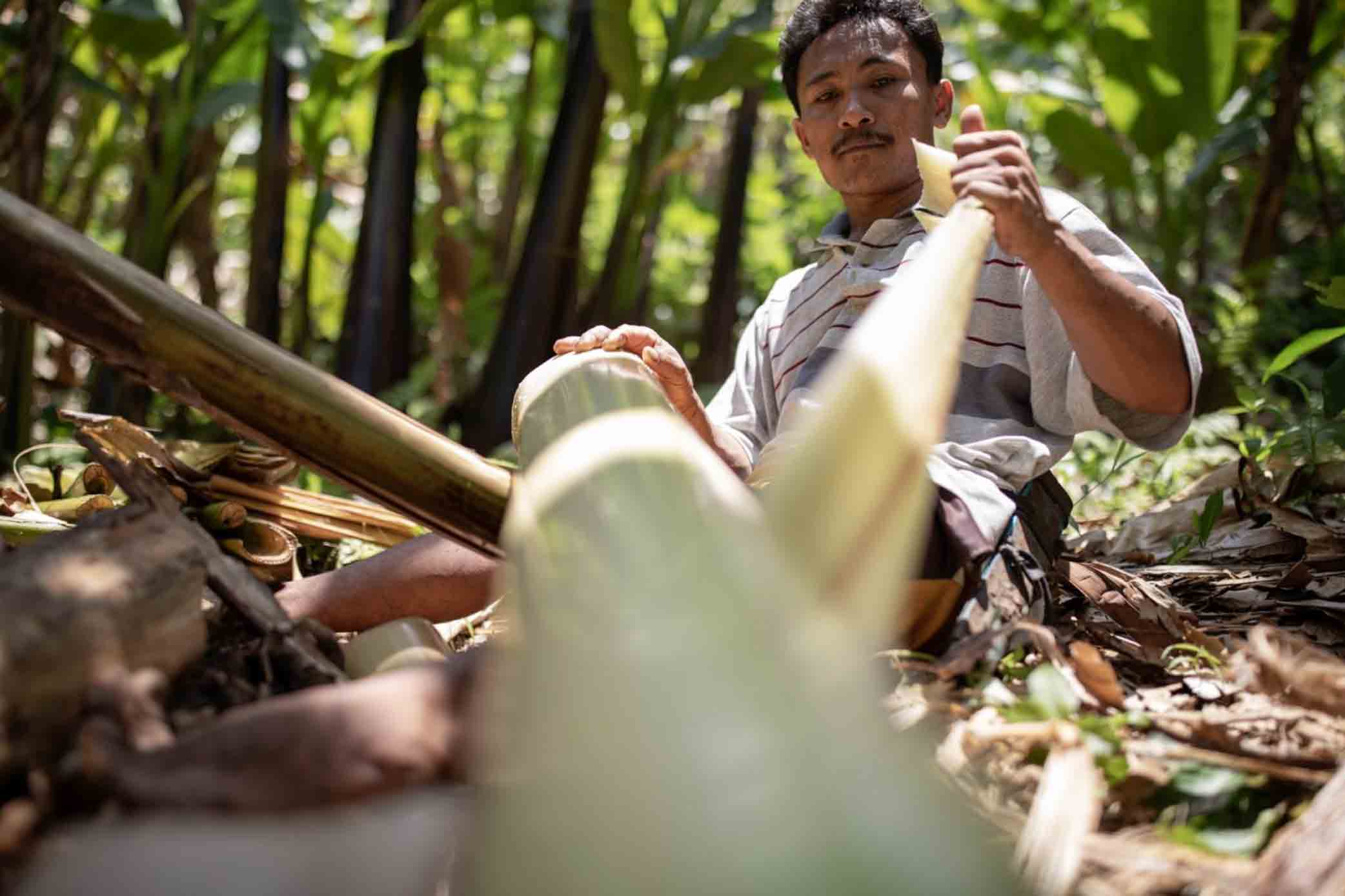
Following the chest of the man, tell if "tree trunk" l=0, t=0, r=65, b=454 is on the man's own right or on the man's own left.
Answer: on the man's own right

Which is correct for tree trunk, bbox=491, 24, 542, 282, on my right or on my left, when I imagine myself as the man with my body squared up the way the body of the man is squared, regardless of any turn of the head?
on my right

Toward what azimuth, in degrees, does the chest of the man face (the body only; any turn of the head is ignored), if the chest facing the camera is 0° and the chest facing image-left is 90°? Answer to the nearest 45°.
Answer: approximately 45°

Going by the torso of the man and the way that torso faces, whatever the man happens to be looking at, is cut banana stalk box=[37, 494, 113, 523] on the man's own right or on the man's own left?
on the man's own right

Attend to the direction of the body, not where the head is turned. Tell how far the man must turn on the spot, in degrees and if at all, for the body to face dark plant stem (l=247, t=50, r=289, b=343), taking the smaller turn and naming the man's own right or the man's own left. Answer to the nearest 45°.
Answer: approximately 90° to the man's own right

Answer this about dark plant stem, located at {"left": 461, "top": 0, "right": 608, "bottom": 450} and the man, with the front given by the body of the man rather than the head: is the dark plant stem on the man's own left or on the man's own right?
on the man's own right

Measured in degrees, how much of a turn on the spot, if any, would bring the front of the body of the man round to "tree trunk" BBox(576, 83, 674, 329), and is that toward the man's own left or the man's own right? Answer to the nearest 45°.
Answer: approximately 135° to the man's own right
